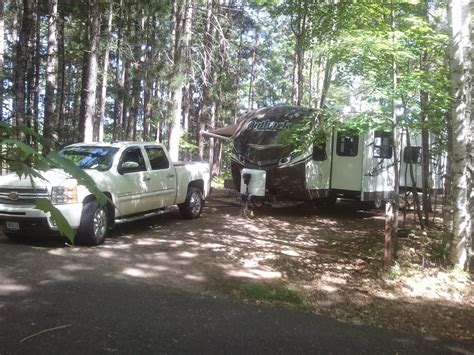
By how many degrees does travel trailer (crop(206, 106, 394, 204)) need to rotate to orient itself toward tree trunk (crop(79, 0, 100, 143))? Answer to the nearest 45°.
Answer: approximately 45° to its right

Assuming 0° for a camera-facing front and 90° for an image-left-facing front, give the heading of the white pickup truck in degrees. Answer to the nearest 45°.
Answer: approximately 45°

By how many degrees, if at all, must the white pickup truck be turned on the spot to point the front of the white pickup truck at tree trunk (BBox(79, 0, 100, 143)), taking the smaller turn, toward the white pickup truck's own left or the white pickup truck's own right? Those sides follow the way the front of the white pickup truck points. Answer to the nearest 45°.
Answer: approximately 135° to the white pickup truck's own right

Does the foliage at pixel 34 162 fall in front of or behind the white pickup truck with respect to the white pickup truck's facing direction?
in front

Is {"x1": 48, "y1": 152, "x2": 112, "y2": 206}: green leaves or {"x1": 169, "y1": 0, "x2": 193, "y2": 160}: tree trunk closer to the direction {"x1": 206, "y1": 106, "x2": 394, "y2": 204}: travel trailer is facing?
the green leaves

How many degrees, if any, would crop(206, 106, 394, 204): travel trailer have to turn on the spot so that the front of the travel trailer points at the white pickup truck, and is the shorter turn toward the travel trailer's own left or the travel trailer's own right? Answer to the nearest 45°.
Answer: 0° — it already faces it

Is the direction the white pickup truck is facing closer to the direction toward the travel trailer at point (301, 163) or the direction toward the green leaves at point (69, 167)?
the green leaves

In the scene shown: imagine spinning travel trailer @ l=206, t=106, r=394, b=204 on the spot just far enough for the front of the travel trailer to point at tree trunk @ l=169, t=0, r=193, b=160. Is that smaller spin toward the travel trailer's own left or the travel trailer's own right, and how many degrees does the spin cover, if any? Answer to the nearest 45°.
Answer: approximately 90° to the travel trailer's own right

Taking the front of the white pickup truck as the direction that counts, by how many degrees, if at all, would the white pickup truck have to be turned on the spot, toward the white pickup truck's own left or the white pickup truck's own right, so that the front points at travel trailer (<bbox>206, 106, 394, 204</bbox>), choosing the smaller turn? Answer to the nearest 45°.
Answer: approximately 180°

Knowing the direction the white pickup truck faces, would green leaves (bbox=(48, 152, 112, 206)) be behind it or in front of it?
in front
